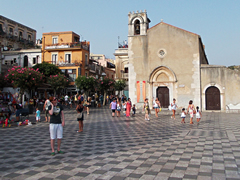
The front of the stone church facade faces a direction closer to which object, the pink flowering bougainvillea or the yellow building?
the pink flowering bougainvillea

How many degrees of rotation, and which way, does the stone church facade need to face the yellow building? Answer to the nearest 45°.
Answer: approximately 135° to its right

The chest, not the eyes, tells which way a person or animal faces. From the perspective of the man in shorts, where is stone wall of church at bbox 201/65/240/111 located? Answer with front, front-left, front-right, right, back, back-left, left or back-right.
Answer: back-left

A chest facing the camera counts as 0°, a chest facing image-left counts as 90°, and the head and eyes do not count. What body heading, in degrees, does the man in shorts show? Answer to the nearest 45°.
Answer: approximately 0°

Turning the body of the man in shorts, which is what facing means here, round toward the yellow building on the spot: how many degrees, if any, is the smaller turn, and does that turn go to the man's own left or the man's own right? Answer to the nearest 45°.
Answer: approximately 180°

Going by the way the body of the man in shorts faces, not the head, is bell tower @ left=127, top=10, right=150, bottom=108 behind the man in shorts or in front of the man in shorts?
behind

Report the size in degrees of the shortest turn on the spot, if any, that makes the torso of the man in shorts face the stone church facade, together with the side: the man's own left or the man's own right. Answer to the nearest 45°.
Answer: approximately 135° to the man's own left

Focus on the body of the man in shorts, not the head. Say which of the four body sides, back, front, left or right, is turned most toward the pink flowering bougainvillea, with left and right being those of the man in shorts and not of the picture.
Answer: back

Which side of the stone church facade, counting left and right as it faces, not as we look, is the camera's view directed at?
front

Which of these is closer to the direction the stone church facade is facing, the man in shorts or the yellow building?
the man in shorts

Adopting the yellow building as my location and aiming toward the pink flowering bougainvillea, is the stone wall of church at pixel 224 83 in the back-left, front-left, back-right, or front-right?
front-left

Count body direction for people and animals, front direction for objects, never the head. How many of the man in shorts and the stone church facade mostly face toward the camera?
2
